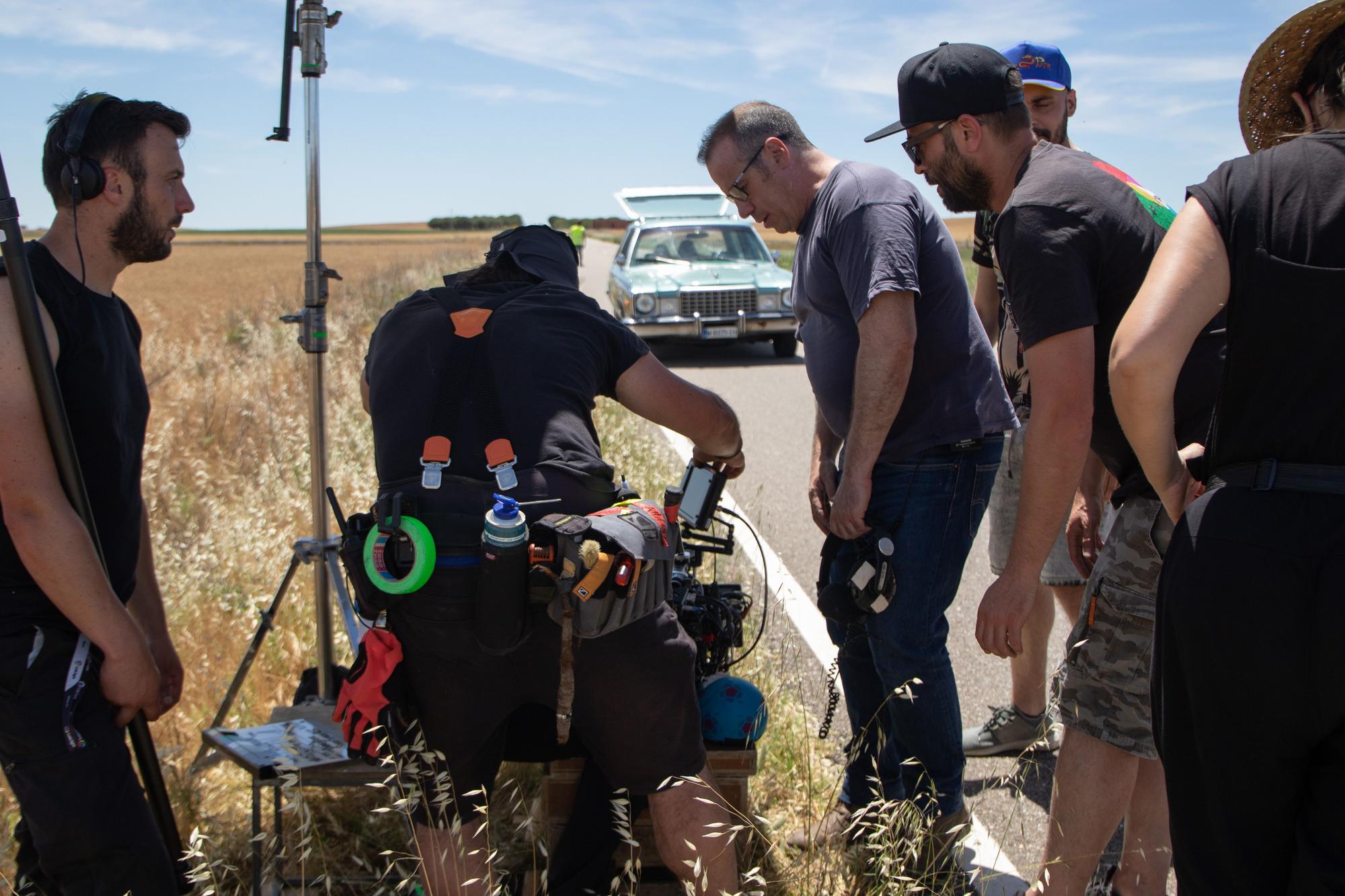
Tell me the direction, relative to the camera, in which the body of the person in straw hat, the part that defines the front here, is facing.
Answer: away from the camera

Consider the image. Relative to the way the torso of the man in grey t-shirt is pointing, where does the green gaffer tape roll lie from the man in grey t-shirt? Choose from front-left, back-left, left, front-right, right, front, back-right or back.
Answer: front-left

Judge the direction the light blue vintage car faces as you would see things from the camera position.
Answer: facing the viewer

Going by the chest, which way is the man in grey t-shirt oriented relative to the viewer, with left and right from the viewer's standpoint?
facing to the left of the viewer

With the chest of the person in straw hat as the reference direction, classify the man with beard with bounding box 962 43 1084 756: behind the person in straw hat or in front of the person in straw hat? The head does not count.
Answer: in front

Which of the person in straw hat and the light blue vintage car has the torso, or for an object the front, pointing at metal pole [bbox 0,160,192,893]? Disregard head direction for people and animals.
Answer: the light blue vintage car

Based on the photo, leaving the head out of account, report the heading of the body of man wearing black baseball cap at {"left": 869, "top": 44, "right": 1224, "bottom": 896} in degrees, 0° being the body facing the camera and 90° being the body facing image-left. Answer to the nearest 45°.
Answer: approximately 90°

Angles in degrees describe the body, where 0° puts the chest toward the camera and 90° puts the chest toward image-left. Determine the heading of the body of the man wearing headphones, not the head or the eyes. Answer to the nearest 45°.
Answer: approximately 270°

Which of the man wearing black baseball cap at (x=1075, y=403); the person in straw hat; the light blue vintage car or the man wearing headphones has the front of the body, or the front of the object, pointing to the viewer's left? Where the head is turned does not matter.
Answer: the man wearing black baseball cap

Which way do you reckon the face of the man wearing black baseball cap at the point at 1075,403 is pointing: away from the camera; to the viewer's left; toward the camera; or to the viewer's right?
to the viewer's left

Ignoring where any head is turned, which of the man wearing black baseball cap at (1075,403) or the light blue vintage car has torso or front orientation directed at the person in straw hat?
the light blue vintage car

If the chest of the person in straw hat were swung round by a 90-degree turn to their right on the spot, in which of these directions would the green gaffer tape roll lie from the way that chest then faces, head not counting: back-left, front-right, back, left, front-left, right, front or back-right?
back

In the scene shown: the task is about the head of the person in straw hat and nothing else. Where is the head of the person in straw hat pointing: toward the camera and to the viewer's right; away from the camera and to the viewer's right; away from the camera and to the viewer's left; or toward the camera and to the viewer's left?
away from the camera and to the viewer's left
